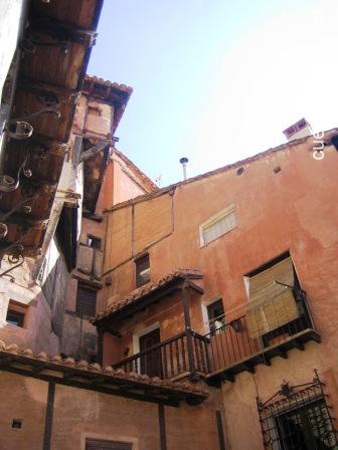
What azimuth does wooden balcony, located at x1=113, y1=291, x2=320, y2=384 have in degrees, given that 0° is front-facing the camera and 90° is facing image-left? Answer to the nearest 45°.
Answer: approximately 45°

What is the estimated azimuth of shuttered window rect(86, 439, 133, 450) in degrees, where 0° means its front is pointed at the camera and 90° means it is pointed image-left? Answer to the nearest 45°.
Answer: approximately 315°
